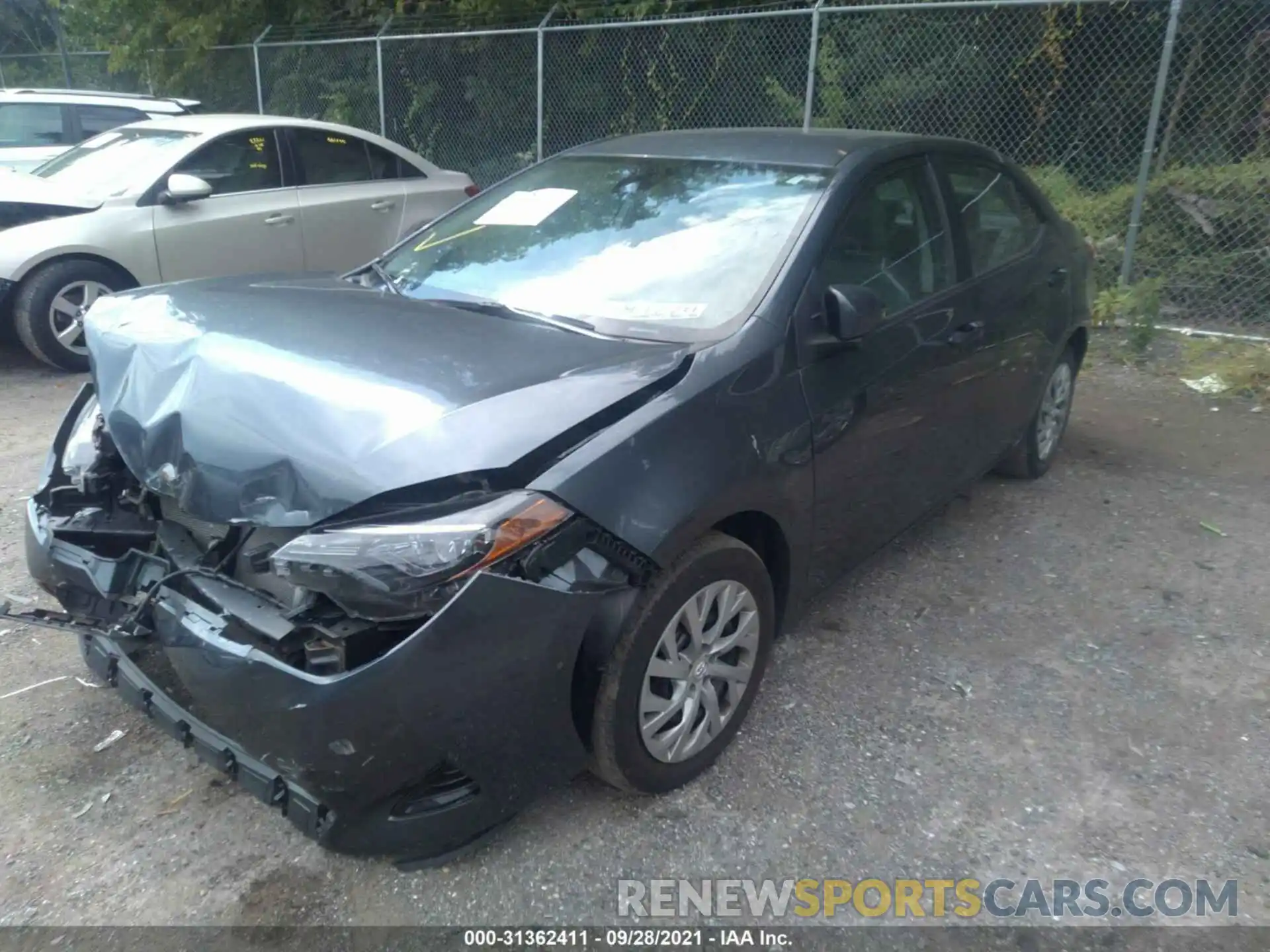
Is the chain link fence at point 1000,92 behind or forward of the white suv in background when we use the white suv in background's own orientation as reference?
behind

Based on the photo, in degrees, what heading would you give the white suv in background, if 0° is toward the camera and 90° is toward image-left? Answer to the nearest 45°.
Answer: approximately 90°

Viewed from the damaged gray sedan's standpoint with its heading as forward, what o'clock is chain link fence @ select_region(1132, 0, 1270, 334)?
The chain link fence is roughly at 6 o'clock from the damaged gray sedan.

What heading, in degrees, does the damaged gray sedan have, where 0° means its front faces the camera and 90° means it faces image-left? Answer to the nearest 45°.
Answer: approximately 45°

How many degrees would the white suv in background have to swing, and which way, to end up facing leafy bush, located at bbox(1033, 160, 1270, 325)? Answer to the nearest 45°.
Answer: approximately 135° to its left

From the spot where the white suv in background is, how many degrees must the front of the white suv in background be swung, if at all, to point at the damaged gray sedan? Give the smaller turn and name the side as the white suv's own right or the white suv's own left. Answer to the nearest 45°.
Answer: approximately 90° to the white suv's own left

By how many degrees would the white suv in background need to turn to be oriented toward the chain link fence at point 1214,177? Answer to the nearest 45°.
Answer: approximately 135° to its left

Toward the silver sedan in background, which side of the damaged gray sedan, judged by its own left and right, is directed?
right

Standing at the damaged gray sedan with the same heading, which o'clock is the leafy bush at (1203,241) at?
The leafy bush is roughly at 6 o'clock from the damaged gray sedan.

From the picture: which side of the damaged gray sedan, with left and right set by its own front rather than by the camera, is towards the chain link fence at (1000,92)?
back
